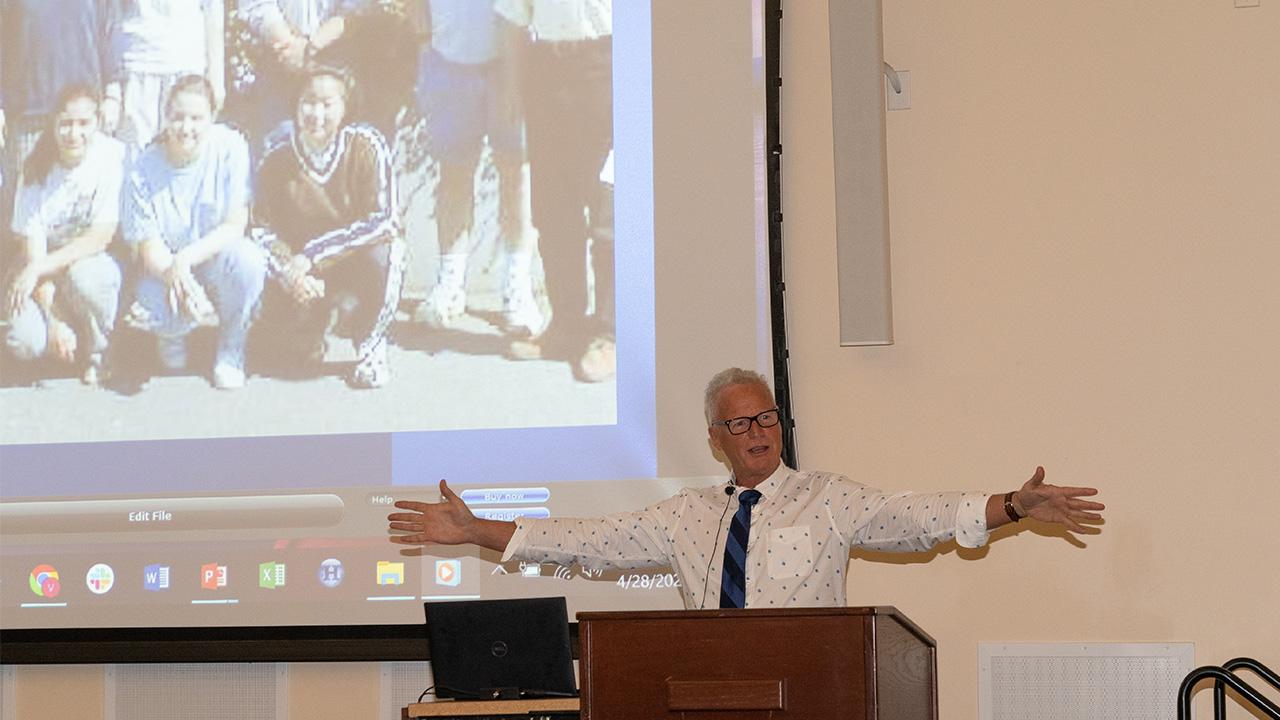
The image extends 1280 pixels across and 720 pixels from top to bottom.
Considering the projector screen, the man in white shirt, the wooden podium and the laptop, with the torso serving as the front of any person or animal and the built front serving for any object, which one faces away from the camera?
the laptop

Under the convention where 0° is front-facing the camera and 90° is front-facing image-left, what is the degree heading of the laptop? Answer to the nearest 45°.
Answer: approximately 180°

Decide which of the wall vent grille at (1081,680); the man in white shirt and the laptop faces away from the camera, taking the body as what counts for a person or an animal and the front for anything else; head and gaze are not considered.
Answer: the laptop

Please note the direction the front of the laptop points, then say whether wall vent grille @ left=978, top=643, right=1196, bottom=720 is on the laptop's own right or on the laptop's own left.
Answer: on the laptop's own right

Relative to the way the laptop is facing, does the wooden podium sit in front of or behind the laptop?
behind

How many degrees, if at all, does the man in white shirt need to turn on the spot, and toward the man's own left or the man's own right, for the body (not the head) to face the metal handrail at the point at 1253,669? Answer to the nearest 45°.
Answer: approximately 90° to the man's own left

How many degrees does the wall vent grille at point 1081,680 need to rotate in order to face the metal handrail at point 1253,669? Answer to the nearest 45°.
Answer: approximately 45° to its left

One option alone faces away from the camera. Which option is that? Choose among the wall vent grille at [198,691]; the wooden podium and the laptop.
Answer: the laptop

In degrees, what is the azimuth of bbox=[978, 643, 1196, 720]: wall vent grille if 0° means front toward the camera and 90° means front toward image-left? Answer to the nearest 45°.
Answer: approximately 0°

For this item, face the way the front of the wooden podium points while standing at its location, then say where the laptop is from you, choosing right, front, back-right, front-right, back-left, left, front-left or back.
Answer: back-right

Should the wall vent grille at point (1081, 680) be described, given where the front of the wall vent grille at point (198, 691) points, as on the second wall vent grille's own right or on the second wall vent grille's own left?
on the second wall vent grille's own left

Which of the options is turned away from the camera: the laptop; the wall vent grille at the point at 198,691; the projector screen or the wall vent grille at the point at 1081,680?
the laptop
